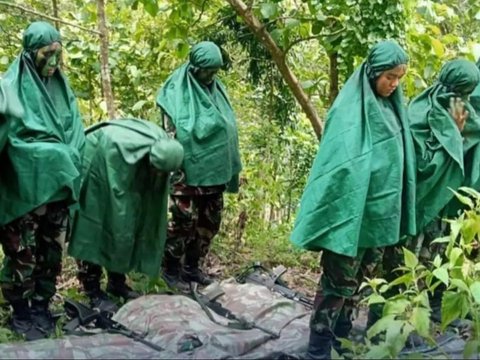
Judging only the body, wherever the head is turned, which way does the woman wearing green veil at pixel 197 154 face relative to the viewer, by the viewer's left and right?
facing the viewer and to the right of the viewer

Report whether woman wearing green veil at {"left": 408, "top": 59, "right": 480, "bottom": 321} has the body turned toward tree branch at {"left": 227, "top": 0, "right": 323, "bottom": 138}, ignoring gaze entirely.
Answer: no

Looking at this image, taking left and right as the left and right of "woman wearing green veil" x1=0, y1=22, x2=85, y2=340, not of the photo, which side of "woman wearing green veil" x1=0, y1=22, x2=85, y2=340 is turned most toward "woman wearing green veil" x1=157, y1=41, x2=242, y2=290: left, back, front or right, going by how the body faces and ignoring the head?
left

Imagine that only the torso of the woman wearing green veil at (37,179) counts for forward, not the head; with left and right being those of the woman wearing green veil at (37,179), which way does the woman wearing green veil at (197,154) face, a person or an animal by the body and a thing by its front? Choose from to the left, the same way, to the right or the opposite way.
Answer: the same way

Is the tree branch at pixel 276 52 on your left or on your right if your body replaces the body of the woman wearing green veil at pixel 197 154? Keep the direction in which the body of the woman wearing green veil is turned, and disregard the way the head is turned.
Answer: on your left

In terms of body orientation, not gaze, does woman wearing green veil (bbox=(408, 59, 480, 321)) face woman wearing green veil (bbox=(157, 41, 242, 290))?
no

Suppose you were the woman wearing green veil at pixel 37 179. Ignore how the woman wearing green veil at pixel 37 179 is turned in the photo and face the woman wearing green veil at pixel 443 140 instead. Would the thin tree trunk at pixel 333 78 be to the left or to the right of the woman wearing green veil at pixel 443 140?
left

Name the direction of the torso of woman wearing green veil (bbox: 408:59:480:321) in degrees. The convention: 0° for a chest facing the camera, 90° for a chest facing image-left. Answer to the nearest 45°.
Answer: approximately 315°

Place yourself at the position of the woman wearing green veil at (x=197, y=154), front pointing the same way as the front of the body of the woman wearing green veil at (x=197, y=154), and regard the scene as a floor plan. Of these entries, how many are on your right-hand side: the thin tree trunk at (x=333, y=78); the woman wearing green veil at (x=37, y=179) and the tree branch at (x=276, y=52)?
1

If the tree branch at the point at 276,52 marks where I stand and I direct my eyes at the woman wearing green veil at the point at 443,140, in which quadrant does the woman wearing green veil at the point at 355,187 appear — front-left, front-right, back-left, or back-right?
front-right

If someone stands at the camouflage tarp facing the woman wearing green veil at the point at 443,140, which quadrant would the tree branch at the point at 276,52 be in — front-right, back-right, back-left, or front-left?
front-left

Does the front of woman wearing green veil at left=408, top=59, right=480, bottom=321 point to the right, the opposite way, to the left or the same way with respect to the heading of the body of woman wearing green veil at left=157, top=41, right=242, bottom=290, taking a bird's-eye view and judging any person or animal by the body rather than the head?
the same way

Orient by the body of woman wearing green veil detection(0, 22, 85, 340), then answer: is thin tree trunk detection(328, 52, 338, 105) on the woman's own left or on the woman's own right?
on the woman's own left

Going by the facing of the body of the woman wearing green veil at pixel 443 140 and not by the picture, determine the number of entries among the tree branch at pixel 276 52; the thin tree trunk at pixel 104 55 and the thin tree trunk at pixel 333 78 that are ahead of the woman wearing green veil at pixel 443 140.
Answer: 0

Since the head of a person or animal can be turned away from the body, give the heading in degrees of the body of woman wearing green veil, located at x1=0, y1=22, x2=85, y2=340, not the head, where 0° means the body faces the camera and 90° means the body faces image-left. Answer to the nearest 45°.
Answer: approximately 315°

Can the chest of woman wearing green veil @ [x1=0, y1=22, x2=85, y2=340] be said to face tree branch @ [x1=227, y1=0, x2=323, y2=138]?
no
